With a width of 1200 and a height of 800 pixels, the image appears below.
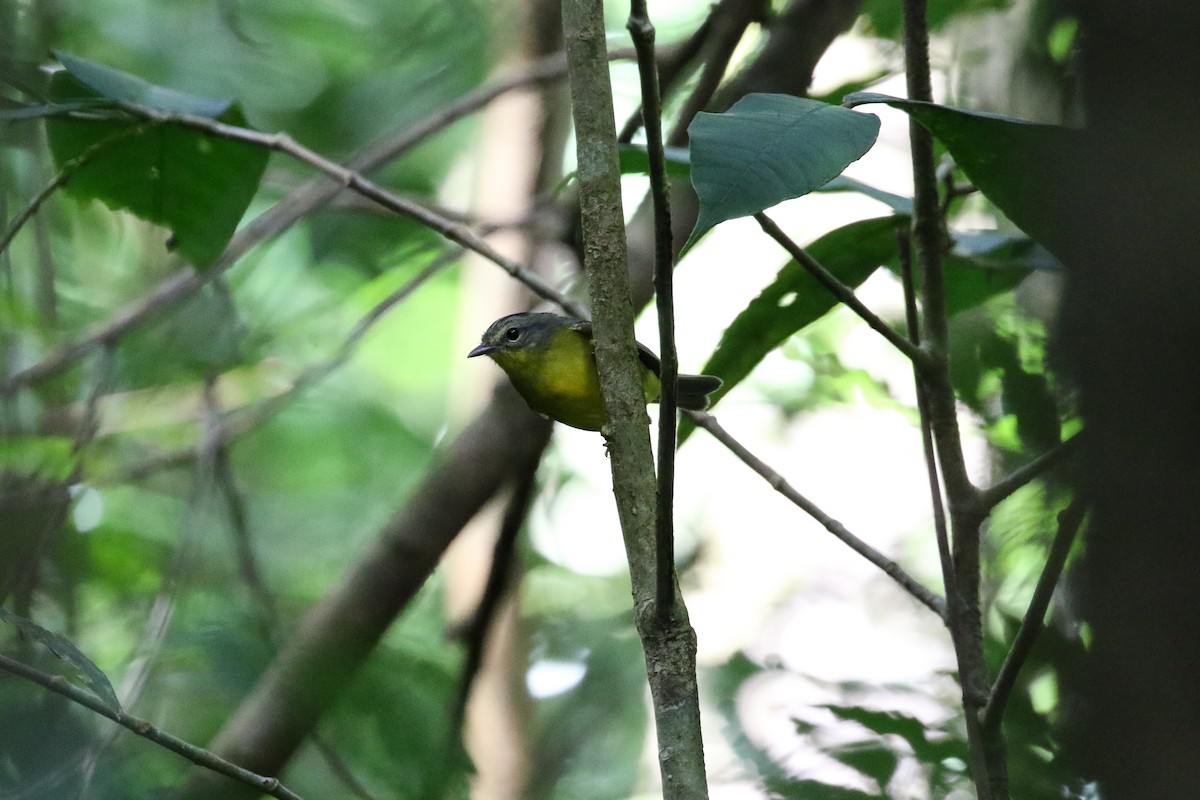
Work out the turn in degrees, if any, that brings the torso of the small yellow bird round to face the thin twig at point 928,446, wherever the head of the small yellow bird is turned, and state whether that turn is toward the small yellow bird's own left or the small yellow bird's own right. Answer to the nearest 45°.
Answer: approximately 135° to the small yellow bird's own left

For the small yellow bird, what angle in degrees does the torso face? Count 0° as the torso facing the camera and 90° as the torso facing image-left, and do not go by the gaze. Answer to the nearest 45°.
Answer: approximately 90°

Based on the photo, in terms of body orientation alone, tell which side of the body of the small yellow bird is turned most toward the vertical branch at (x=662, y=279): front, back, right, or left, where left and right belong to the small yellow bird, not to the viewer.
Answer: back

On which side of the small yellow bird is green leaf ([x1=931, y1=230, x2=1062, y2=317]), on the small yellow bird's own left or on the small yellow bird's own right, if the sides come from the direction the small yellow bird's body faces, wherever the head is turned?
on the small yellow bird's own left

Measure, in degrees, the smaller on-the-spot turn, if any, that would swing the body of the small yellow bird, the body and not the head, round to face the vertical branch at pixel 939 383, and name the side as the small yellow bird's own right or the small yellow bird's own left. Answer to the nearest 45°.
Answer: approximately 135° to the small yellow bird's own left

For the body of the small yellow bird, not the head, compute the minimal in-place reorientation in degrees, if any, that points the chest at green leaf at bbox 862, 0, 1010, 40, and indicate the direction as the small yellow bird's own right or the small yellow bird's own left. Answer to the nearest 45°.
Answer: approximately 135° to the small yellow bird's own left
